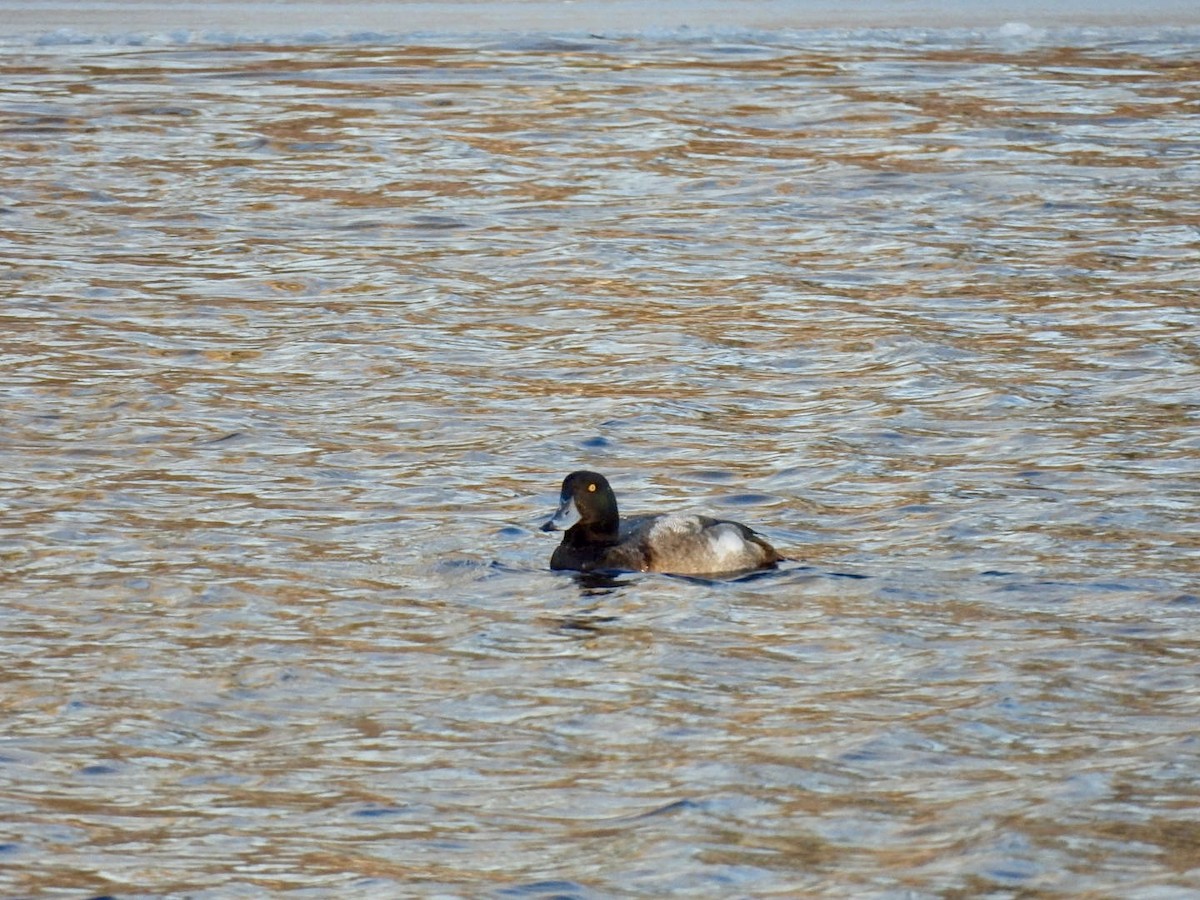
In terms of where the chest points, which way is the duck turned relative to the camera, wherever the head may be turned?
to the viewer's left
